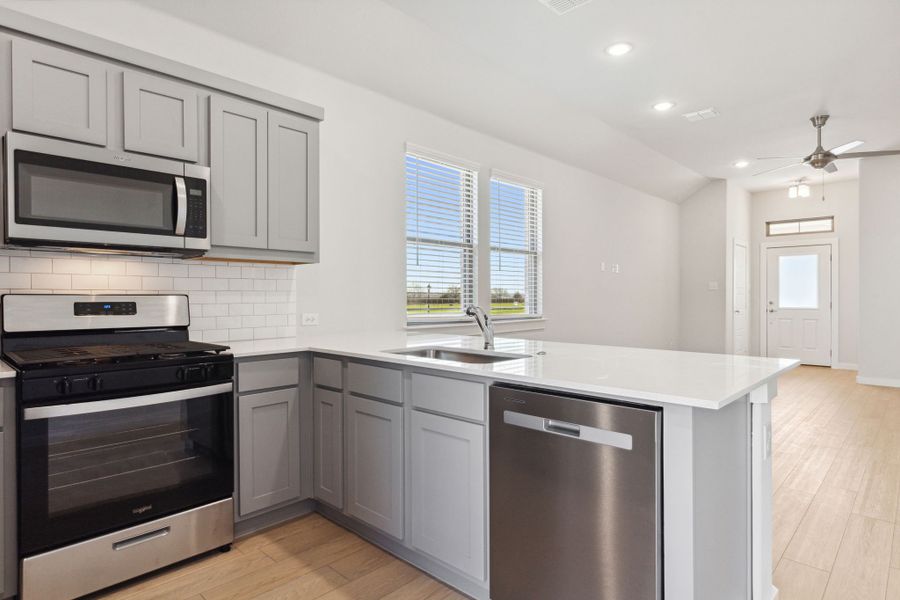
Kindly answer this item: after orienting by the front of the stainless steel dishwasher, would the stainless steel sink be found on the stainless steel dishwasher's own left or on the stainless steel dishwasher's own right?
on the stainless steel dishwasher's own right

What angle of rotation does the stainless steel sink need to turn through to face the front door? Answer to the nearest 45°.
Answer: approximately 180°

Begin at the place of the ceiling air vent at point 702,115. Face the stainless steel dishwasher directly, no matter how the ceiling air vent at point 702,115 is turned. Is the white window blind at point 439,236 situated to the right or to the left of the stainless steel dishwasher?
right

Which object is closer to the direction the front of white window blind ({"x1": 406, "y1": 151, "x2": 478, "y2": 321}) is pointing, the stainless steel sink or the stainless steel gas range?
the stainless steel sink

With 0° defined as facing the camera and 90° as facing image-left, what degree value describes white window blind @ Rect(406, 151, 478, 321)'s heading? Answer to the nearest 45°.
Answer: approximately 315°

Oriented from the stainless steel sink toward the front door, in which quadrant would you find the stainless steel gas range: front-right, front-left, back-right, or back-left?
back-left

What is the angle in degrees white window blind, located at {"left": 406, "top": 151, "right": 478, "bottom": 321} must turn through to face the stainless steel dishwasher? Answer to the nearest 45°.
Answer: approximately 45° to its right

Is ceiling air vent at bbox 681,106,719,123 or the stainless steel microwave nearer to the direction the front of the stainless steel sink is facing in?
the stainless steel microwave

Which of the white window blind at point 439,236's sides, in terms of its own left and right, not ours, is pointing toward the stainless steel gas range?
right
